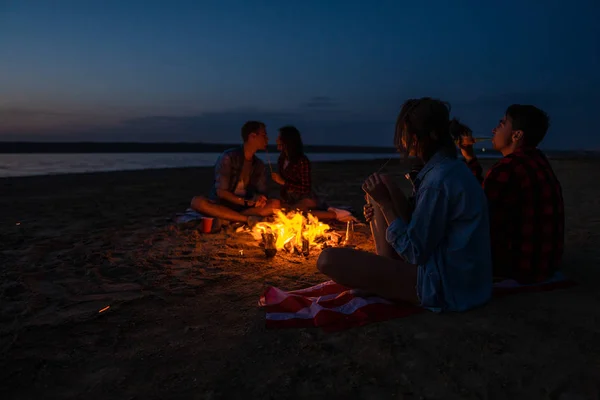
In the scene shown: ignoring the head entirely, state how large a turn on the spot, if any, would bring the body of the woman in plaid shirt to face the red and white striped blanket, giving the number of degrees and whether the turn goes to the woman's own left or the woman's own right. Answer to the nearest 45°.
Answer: approximately 45° to the woman's own left

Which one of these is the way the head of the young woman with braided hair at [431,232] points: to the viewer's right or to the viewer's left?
to the viewer's left

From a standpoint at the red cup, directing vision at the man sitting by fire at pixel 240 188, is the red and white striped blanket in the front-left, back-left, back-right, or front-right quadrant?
back-right

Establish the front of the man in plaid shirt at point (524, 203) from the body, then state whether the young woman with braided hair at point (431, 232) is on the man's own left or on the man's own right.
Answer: on the man's own left

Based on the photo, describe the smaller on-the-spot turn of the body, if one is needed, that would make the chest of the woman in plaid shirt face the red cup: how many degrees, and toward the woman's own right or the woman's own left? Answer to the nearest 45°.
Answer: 0° — they already face it

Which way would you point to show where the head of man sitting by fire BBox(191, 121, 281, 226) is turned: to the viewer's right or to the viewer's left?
to the viewer's right

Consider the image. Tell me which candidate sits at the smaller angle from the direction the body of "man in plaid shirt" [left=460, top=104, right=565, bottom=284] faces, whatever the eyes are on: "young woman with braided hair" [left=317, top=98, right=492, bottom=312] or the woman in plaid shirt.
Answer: the woman in plaid shirt

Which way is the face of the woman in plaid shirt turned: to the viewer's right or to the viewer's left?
to the viewer's left

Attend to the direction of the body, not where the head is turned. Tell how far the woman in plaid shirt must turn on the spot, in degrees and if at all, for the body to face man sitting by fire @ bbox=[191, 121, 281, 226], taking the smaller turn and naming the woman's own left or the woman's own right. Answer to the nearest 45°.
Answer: approximately 45° to the woman's own right

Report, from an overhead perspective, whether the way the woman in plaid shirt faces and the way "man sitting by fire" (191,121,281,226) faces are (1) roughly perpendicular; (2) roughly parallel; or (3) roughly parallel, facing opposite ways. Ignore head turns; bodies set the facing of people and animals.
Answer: roughly perpendicular

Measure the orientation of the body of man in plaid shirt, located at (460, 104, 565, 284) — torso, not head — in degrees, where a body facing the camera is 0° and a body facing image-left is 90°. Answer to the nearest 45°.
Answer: approximately 135°
